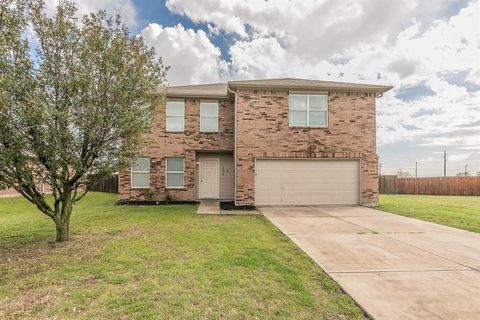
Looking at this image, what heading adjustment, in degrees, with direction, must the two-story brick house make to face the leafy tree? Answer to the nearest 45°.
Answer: approximately 45° to its right

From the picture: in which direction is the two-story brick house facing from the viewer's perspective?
toward the camera

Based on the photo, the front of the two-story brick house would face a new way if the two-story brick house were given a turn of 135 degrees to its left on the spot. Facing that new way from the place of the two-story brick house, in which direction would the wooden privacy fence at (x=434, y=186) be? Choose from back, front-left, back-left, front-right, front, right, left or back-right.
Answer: front
